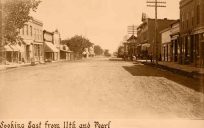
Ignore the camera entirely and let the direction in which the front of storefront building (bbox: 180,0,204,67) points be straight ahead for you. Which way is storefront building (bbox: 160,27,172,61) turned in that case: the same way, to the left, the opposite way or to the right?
the same way

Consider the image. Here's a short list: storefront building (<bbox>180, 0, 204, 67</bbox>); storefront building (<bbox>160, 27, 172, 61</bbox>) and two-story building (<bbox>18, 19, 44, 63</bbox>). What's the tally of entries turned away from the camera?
0

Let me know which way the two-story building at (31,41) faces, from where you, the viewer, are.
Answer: facing the viewer and to the right of the viewer

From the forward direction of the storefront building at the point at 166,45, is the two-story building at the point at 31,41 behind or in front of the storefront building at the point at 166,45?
in front

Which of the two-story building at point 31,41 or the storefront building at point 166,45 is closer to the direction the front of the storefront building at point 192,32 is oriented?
the two-story building

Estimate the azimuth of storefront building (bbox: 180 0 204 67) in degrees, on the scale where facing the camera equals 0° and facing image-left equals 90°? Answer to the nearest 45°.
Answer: approximately 45°

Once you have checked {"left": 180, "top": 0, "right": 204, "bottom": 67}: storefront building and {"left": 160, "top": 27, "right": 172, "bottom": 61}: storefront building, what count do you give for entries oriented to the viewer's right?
0

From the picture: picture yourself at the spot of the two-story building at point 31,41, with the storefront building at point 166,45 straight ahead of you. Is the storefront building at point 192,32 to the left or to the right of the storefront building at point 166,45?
right

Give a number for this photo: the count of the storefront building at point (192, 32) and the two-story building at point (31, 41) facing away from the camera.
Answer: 0

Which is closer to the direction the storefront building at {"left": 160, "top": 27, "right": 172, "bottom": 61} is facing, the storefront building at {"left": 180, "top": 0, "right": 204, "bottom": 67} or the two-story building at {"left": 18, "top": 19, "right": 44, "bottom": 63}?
the two-story building

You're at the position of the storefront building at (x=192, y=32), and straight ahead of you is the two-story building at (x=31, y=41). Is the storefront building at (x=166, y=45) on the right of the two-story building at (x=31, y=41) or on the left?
right

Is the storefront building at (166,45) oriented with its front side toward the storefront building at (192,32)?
no

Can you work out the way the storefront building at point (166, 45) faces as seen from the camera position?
facing the viewer and to the left of the viewer

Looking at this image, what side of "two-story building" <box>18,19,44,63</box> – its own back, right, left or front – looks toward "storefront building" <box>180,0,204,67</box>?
front
